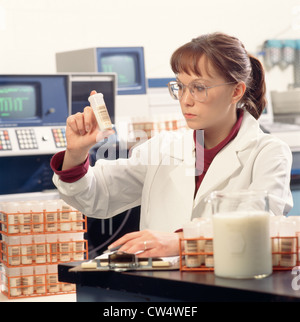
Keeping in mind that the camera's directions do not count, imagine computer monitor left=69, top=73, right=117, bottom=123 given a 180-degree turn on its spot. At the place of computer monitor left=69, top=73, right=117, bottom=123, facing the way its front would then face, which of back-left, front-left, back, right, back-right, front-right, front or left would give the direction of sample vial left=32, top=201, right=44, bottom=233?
back

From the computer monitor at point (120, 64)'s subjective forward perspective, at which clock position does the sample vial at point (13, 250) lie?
The sample vial is roughly at 2 o'clock from the computer monitor.

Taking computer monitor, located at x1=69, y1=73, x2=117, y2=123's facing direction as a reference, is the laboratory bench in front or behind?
in front

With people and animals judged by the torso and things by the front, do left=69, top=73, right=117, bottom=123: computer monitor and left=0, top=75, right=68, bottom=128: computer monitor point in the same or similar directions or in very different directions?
same or similar directions

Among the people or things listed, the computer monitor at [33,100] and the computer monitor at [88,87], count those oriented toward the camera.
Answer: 2

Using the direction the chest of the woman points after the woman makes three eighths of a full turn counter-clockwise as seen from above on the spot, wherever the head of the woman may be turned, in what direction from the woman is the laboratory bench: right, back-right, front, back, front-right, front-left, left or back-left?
right

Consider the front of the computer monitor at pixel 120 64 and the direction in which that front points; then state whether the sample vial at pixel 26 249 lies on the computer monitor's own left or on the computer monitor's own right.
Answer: on the computer monitor's own right

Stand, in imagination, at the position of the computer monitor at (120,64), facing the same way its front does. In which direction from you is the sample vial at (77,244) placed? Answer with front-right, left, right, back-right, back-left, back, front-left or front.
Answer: front-right

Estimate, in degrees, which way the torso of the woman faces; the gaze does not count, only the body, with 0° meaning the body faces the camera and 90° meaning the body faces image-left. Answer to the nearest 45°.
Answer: approximately 45°

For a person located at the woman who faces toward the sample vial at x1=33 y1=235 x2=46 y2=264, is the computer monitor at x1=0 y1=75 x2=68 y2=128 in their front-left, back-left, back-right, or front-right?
front-right

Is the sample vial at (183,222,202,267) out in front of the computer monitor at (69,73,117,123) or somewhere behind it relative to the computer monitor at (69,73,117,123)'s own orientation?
in front

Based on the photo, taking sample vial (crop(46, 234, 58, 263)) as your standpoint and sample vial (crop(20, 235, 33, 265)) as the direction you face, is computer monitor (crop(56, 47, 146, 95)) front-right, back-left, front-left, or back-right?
back-right

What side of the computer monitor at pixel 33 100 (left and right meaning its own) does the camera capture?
front

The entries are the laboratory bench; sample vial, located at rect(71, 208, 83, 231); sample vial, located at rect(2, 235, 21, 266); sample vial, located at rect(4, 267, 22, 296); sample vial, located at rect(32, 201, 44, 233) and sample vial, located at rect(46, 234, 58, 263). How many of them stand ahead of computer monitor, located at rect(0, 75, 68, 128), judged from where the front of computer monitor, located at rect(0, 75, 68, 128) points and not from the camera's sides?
6

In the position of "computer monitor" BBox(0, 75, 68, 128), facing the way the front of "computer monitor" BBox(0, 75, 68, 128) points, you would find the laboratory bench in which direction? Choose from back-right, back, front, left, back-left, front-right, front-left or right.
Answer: front

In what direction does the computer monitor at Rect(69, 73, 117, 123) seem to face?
toward the camera

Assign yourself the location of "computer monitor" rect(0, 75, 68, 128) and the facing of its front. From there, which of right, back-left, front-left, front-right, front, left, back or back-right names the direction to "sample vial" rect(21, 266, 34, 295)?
front

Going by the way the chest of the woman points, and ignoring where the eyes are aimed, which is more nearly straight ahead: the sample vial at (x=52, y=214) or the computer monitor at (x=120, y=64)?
the sample vial

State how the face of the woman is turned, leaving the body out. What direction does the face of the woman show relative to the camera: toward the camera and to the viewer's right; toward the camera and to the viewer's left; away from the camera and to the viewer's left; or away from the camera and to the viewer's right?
toward the camera and to the viewer's left
